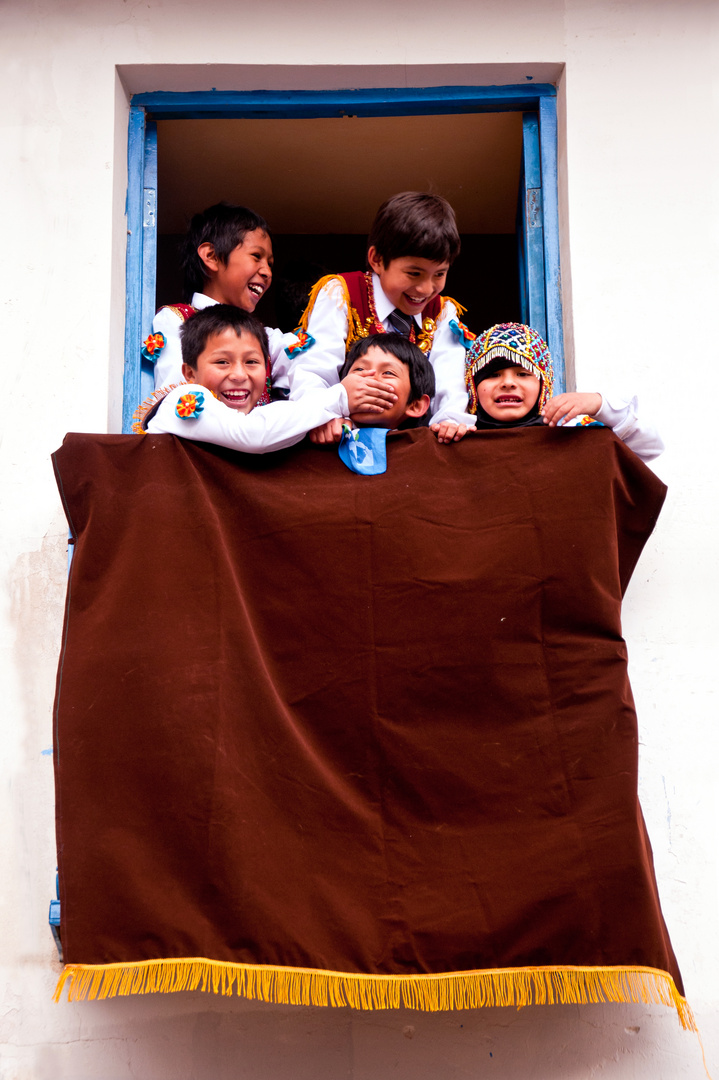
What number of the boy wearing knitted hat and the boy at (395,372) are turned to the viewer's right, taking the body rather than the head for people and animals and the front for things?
0

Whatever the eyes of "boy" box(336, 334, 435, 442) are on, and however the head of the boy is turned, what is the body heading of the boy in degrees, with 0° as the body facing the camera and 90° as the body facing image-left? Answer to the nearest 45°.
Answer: approximately 45°

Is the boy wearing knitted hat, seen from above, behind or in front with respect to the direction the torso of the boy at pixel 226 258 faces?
in front

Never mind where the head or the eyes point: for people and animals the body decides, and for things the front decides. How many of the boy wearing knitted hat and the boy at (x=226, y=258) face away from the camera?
0

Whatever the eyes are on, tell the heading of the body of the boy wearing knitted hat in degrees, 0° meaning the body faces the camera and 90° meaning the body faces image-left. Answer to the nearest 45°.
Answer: approximately 0°

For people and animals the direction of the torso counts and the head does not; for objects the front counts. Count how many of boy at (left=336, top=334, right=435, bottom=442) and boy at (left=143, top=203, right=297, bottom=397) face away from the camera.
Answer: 0

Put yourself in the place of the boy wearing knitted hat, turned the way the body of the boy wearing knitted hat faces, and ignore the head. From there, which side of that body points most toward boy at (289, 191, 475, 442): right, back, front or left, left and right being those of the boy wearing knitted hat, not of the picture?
right
